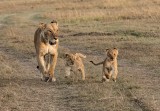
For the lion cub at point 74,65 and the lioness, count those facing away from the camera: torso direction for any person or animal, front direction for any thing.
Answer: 0

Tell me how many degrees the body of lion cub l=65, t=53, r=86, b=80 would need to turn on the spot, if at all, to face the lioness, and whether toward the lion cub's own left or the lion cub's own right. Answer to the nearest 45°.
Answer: approximately 45° to the lion cub's own right

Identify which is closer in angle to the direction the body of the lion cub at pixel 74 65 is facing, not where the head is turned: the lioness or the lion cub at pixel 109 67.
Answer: the lioness

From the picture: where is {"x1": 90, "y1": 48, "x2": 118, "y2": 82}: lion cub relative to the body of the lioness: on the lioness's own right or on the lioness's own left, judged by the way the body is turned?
on the lioness's own left

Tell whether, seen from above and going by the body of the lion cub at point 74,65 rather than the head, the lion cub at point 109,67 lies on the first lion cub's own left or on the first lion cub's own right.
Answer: on the first lion cub's own left

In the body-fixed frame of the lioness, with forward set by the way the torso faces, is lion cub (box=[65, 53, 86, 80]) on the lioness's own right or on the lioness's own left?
on the lioness's own left

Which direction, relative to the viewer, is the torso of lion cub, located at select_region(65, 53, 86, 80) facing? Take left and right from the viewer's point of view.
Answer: facing the viewer and to the left of the viewer

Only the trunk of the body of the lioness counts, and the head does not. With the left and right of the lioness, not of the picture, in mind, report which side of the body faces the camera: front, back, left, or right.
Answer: front
